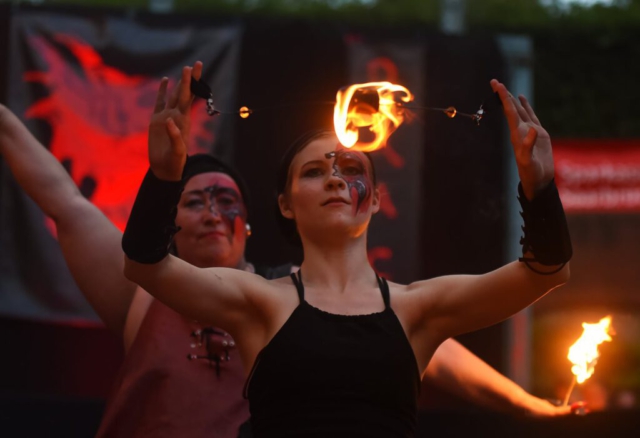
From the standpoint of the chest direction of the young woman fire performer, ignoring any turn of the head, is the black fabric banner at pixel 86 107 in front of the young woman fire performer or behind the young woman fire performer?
behind

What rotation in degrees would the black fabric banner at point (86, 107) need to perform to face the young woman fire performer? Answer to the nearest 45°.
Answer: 0° — it already faces them

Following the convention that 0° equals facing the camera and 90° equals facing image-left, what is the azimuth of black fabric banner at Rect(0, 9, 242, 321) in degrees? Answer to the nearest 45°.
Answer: approximately 0°

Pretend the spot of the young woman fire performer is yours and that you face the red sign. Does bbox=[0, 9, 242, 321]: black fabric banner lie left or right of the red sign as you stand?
left

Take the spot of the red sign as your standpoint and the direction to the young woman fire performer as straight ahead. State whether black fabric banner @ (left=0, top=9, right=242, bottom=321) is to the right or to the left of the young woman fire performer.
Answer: right

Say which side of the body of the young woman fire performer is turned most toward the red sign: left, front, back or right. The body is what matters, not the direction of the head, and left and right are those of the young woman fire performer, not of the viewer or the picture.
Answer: back

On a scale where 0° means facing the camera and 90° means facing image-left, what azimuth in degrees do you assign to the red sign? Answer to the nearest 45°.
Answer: approximately 0°

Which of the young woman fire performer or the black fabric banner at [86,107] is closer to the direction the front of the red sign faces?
the young woman fire performer

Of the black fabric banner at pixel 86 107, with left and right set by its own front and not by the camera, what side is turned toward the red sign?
left
